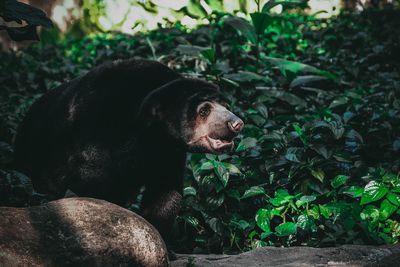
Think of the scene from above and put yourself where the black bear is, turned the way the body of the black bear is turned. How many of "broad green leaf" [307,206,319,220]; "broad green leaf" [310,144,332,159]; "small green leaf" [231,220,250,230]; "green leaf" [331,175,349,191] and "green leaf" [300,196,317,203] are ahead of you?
5

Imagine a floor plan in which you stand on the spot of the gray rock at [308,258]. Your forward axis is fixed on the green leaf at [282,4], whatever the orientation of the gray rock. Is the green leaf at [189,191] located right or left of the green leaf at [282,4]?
left

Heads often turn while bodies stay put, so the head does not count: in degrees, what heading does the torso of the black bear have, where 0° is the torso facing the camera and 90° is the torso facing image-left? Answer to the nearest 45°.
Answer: approximately 270°

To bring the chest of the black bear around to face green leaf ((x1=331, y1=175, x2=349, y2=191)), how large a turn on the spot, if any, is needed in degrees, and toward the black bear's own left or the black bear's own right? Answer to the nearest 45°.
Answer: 0° — it already faces it

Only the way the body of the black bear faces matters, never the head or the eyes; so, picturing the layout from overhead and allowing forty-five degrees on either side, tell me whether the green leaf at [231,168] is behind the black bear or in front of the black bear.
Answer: in front

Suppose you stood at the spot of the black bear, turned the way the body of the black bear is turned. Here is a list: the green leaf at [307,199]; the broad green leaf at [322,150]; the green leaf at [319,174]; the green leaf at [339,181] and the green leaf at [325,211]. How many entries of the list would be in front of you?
5

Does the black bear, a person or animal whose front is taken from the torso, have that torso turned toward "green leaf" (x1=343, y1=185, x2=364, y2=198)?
yes

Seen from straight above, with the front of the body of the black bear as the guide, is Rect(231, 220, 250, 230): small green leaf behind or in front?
in front

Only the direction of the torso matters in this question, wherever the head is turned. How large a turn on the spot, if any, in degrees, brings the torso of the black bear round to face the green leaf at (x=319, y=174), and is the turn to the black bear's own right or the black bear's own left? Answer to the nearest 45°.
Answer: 0° — it already faces it
